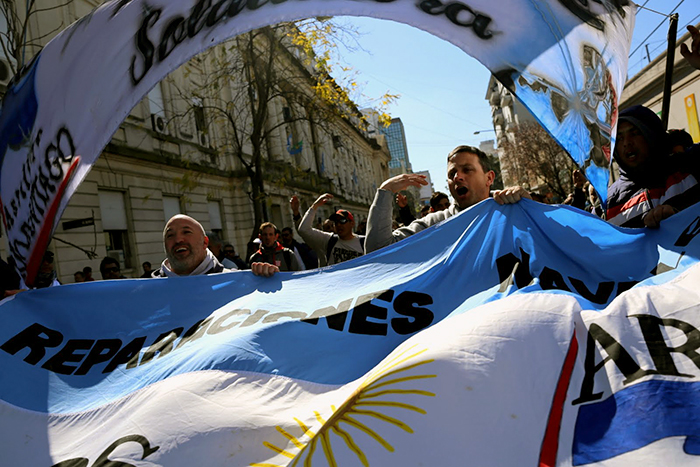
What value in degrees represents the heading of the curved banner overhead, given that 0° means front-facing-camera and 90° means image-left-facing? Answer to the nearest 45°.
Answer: approximately 0°

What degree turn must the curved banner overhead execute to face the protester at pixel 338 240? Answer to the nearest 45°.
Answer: approximately 180°

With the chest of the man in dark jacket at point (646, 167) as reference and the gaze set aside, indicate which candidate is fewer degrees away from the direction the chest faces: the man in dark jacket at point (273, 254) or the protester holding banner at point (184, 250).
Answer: the protester holding banner

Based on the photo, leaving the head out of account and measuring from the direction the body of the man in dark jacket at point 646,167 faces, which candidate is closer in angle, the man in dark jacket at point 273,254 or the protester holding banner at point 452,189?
the protester holding banner

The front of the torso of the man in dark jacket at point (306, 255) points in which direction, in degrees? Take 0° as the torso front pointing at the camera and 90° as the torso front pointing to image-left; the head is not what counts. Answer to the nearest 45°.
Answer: approximately 45°

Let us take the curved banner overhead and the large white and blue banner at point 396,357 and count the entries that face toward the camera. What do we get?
2
